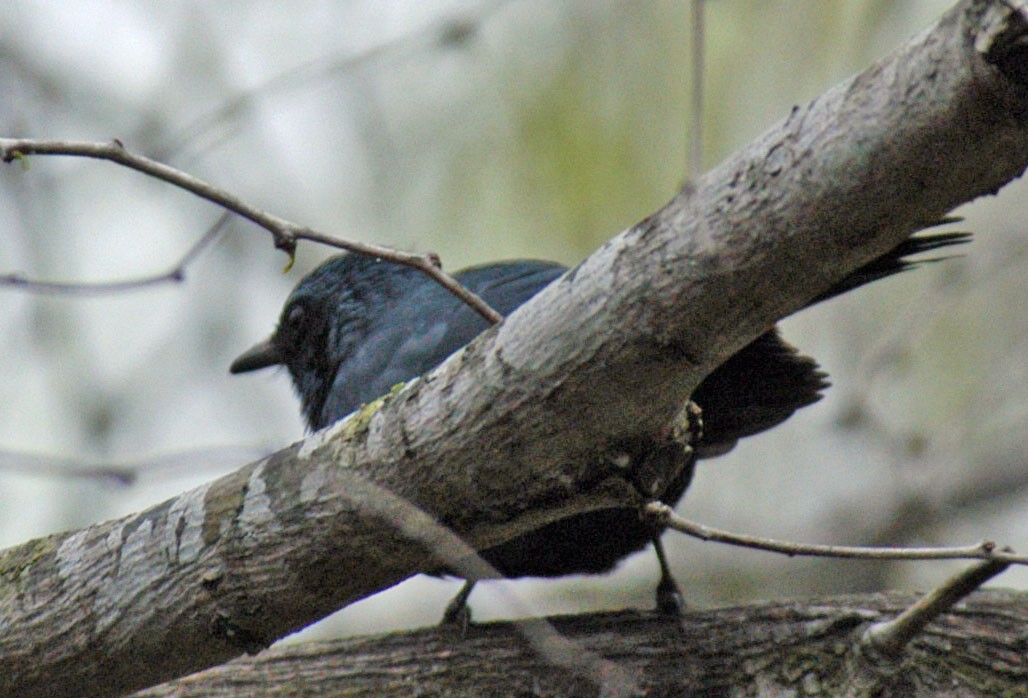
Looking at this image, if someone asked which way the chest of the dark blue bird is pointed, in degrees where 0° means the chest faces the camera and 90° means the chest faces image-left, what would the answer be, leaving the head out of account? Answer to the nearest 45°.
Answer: approximately 90°

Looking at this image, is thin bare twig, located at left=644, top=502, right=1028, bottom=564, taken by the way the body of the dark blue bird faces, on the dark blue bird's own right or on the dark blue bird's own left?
on the dark blue bird's own left
